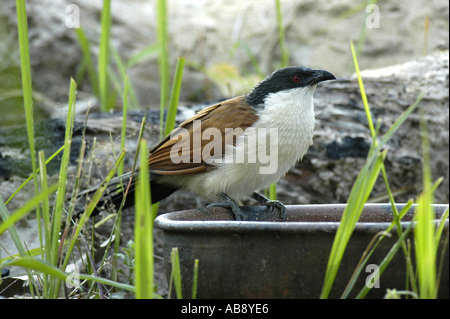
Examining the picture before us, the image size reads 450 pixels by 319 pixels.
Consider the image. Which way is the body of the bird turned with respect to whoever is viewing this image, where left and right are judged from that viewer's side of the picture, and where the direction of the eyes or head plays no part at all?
facing to the right of the viewer
